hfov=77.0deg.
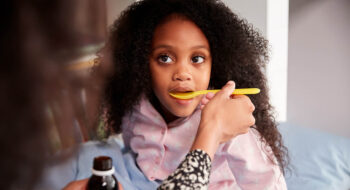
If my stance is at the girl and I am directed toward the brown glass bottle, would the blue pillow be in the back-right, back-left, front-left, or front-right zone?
back-left

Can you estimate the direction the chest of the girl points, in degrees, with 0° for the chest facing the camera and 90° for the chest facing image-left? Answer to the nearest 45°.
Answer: approximately 45°

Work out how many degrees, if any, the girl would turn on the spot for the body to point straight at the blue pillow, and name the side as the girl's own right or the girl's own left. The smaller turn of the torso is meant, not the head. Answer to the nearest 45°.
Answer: approximately 180°
